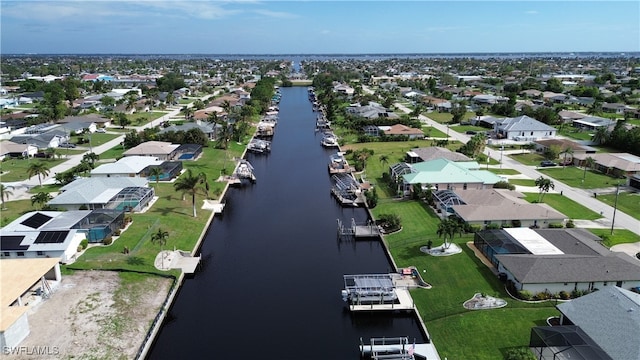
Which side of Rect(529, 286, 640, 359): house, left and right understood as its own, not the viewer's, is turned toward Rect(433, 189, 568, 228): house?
left

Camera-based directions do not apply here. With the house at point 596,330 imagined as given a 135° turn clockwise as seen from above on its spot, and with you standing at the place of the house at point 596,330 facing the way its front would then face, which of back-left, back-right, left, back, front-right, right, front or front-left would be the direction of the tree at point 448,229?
back-right

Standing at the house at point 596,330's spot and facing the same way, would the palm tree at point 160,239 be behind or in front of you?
behind

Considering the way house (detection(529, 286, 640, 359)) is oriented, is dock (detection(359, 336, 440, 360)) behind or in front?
behind

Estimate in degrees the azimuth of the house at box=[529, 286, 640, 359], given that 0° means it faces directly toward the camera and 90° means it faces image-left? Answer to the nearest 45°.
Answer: approximately 225°

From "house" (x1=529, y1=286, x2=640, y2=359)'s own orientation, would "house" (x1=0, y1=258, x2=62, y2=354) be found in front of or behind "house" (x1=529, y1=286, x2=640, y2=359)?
behind

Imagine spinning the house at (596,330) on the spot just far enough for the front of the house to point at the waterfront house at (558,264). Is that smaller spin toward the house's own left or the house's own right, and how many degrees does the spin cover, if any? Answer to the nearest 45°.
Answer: approximately 45° to the house's own left
